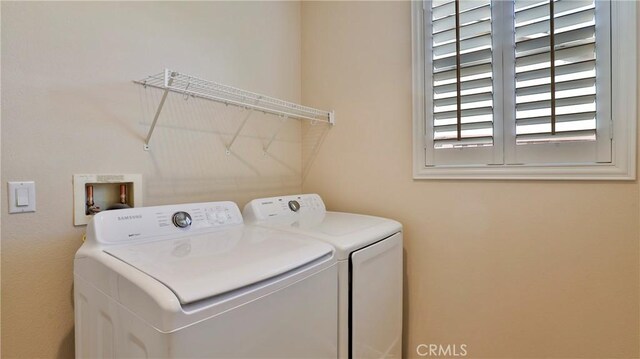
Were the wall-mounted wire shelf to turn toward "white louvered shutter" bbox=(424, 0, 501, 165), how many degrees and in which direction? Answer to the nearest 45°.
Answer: approximately 45° to its left

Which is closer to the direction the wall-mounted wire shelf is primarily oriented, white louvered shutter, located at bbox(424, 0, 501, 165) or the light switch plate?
the white louvered shutter

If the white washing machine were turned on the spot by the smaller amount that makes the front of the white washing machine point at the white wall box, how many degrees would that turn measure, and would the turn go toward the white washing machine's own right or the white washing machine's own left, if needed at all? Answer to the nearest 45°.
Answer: approximately 180°

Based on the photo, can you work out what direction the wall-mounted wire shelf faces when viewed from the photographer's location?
facing the viewer and to the right of the viewer

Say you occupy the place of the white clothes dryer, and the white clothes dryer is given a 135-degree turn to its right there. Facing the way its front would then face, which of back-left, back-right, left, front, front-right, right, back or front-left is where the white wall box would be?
front

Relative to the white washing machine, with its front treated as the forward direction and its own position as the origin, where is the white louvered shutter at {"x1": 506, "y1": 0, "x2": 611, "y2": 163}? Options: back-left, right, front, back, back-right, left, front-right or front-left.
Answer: front-left

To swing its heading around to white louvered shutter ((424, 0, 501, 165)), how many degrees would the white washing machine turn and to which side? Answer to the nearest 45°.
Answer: approximately 45° to its left

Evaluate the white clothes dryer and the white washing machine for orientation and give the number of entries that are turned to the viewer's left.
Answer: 0

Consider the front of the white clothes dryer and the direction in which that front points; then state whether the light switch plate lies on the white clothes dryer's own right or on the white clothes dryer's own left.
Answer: on the white clothes dryer's own right

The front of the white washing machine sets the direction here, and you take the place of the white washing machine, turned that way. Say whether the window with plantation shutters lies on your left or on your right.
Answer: on your left

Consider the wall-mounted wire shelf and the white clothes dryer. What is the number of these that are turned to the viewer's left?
0
